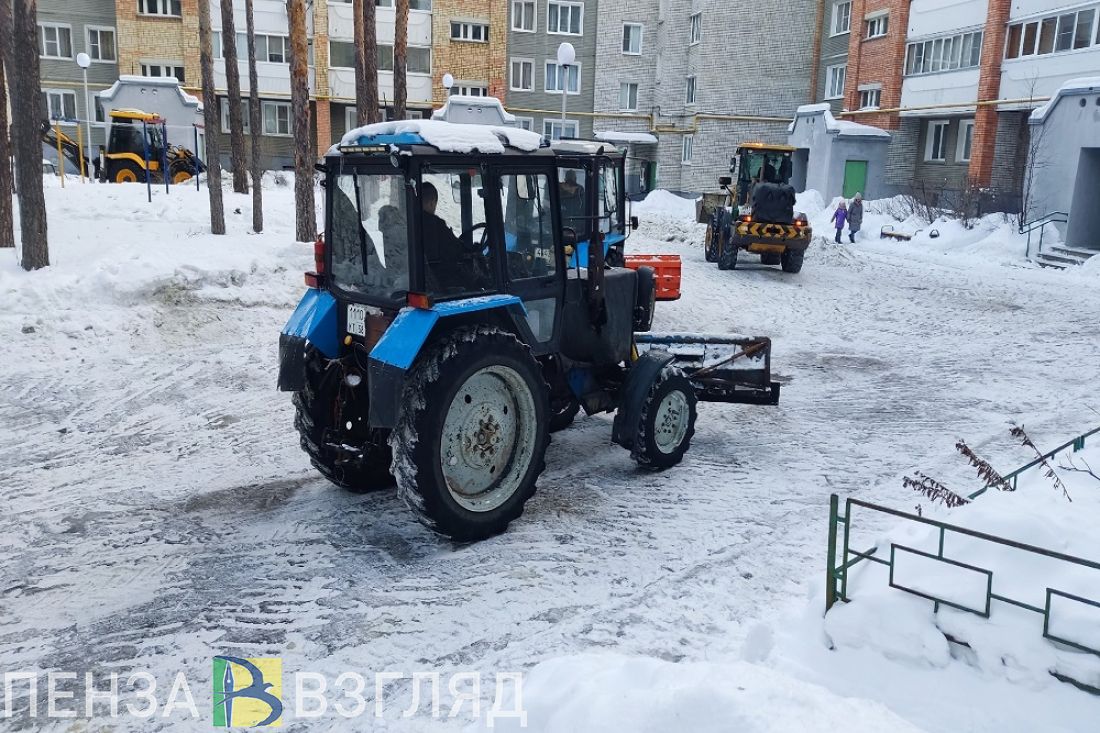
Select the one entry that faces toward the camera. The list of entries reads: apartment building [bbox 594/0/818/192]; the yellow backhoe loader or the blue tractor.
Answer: the apartment building

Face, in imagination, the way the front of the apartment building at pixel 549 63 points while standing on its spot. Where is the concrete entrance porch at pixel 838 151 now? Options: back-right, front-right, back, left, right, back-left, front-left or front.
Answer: front-left

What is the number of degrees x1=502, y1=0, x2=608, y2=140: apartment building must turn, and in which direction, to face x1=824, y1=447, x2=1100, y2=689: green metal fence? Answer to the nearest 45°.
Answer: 0° — it already faces it

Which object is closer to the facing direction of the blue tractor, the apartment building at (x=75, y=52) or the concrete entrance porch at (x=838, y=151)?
the concrete entrance porch

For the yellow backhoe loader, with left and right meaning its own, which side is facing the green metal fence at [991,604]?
right

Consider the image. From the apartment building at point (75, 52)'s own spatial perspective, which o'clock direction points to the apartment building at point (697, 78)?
the apartment building at point (697, 78) is roughly at 10 o'clock from the apartment building at point (75, 52).

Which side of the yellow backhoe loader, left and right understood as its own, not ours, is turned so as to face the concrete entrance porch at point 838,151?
front

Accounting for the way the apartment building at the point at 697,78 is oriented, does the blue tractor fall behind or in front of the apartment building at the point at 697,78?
in front

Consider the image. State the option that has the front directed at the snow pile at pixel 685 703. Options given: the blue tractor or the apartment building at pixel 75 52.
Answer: the apartment building

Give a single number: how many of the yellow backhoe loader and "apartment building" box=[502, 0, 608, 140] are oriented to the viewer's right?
1

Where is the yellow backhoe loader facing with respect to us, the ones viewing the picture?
facing to the right of the viewer

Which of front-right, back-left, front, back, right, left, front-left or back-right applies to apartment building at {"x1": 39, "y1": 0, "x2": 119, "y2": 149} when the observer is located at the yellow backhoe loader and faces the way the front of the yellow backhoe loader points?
left

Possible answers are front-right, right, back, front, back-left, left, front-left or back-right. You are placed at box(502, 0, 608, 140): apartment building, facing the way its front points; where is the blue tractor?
front

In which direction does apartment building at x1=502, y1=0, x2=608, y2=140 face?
toward the camera

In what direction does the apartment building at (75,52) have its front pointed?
toward the camera

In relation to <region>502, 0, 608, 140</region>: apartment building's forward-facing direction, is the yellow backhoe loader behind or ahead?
ahead

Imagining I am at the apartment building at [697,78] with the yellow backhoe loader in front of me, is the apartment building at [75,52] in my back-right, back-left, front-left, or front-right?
front-right

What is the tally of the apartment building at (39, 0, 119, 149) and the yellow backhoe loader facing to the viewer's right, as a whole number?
1

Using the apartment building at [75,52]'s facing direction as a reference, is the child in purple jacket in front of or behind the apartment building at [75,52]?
in front

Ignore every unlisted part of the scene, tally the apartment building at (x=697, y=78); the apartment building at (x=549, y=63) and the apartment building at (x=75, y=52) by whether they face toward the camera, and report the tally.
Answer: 3
